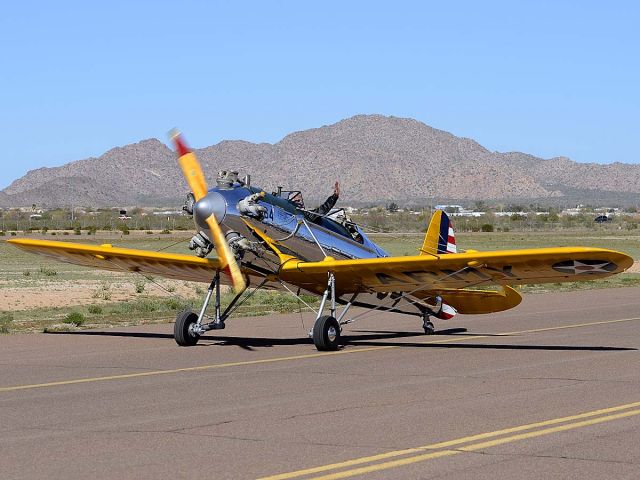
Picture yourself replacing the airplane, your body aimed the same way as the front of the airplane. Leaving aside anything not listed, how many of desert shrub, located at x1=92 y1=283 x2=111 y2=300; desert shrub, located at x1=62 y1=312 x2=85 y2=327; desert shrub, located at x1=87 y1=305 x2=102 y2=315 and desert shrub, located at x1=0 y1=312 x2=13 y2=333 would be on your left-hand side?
0

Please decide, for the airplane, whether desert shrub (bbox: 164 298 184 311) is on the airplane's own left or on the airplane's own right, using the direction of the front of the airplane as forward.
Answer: on the airplane's own right

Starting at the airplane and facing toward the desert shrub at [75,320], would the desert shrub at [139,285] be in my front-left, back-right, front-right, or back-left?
front-right

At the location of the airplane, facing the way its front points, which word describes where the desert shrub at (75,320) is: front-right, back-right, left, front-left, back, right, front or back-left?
right

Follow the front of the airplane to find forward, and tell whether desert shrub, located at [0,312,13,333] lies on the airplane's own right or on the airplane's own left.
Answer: on the airplane's own right

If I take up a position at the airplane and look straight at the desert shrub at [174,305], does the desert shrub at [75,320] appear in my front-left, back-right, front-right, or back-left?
front-left

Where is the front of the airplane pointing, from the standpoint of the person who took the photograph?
facing the viewer and to the left of the viewer

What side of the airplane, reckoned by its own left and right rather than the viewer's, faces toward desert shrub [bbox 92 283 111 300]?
right

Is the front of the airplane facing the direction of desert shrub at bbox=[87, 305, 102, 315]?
no

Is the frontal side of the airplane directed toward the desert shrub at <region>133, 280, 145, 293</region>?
no
